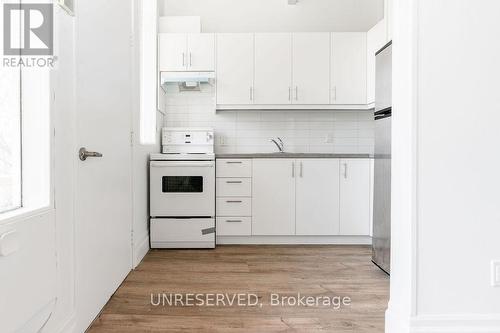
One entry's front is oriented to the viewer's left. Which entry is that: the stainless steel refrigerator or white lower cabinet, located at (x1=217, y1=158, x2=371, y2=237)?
the stainless steel refrigerator

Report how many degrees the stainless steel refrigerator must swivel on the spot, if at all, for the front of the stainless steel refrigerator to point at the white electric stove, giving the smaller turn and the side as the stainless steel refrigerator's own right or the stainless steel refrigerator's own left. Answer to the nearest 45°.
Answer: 0° — it already faces it

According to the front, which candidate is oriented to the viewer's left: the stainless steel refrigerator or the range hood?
the stainless steel refrigerator

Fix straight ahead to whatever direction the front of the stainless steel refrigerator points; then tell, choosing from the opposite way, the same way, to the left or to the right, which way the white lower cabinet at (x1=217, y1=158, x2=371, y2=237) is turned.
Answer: to the left

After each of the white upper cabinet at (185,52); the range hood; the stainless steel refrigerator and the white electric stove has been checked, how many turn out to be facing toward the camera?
3

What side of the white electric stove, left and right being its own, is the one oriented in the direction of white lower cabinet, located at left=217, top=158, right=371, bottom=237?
left

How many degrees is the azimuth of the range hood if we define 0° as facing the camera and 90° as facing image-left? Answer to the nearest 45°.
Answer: approximately 0°

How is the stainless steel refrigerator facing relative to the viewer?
to the viewer's left
